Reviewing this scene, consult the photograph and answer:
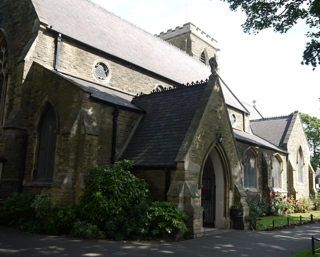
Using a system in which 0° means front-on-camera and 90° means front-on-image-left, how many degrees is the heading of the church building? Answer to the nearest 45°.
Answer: approximately 315°

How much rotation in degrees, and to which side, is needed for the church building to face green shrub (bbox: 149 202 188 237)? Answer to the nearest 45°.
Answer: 0° — it already faces it
